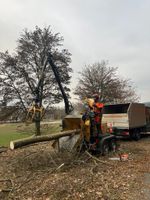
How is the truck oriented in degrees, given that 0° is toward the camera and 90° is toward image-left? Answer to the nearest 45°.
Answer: approximately 225°

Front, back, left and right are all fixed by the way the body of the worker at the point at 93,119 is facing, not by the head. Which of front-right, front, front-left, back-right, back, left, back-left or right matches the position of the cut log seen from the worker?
front-left

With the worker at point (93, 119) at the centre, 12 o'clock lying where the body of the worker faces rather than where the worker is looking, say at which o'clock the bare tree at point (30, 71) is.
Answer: The bare tree is roughly at 2 o'clock from the worker.

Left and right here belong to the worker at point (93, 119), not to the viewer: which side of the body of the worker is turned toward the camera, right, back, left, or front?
left

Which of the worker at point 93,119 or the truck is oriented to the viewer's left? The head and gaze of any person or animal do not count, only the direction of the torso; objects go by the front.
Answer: the worker

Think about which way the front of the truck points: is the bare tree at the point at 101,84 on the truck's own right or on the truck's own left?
on the truck's own left

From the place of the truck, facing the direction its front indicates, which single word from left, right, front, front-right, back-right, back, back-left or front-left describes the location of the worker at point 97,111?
back-right

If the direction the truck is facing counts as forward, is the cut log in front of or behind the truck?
behind

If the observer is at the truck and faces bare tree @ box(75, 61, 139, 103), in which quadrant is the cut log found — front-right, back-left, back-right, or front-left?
back-left

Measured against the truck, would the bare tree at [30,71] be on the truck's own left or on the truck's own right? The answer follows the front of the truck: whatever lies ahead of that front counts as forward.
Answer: on the truck's own left

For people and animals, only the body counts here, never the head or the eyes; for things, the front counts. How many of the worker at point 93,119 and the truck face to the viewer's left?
1
